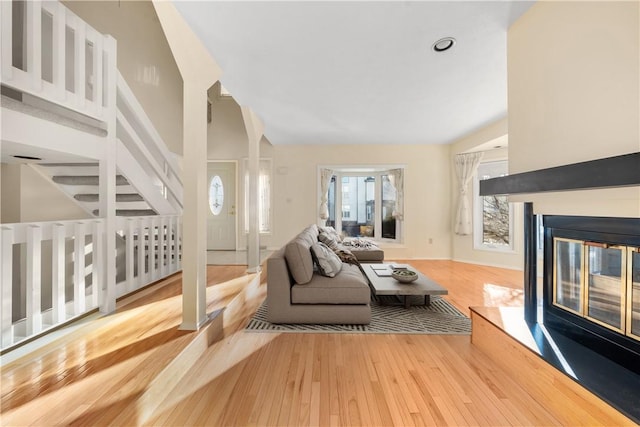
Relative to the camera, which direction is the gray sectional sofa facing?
to the viewer's right

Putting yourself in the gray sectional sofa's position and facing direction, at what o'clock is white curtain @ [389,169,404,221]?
The white curtain is roughly at 10 o'clock from the gray sectional sofa.

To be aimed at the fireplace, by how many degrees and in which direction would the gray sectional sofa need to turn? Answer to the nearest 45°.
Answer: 0° — it already faces it

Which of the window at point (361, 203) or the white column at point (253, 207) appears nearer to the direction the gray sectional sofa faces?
the window

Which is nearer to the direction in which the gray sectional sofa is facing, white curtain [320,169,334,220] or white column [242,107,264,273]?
the white curtain

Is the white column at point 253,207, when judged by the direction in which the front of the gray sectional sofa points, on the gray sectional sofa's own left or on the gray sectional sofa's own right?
on the gray sectional sofa's own left

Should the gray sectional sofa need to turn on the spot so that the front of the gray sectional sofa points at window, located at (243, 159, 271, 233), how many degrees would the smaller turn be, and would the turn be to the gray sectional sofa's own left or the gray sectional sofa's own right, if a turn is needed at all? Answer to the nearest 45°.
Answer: approximately 90° to the gray sectional sofa's own left
